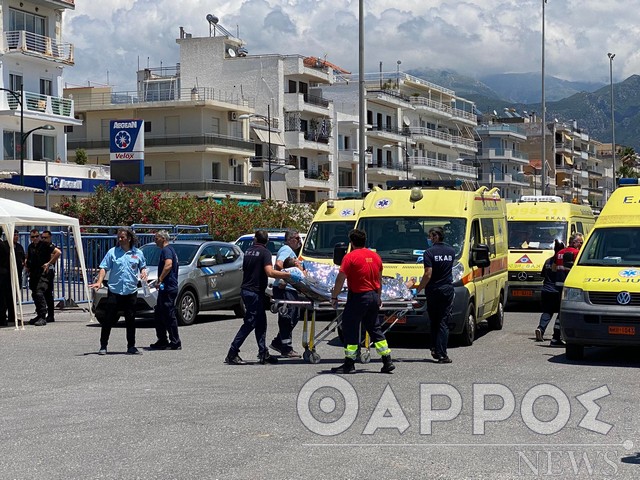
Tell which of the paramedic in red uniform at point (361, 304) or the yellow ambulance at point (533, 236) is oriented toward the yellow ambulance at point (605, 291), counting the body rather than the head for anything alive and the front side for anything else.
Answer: the yellow ambulance at point (533, 236)

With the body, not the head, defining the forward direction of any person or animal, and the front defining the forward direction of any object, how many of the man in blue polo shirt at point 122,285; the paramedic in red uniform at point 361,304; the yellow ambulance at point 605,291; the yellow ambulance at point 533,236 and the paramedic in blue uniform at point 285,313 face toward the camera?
3

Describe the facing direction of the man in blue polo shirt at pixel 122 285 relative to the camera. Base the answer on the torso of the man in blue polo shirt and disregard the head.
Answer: toward the camera

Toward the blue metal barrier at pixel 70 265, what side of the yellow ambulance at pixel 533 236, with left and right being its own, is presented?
right

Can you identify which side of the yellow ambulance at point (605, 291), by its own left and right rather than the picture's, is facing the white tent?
right

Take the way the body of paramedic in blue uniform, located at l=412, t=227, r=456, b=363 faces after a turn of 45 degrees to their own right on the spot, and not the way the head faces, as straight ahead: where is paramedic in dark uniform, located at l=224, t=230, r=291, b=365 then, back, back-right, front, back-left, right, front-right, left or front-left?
left

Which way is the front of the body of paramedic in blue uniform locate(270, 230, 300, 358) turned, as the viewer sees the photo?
to the viewer's right

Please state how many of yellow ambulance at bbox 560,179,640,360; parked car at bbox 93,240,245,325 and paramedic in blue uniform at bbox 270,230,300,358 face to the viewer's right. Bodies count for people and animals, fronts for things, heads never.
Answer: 1

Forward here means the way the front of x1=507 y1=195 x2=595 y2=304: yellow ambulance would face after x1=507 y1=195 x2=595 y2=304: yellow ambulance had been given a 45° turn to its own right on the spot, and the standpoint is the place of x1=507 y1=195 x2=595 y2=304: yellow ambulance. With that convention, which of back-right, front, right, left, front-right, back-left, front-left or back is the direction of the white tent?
front

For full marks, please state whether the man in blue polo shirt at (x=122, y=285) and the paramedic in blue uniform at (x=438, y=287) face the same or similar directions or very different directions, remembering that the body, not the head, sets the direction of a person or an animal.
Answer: very different directions

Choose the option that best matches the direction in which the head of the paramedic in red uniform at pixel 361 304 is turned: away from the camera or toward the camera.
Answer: away from the camera

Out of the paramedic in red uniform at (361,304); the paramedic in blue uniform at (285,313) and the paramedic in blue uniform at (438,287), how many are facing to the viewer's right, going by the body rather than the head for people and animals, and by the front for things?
1

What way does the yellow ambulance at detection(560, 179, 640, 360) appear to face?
toward the camera

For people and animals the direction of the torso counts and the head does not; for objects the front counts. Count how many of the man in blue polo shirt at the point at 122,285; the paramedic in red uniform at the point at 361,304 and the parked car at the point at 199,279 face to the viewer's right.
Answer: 0

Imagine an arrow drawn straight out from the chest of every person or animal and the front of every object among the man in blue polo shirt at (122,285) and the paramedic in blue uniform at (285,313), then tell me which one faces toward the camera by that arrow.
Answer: the man in blue polo shirt

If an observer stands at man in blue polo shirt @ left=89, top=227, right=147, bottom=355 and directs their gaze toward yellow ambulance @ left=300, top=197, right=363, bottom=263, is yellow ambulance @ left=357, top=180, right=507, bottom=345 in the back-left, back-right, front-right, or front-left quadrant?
front-right
